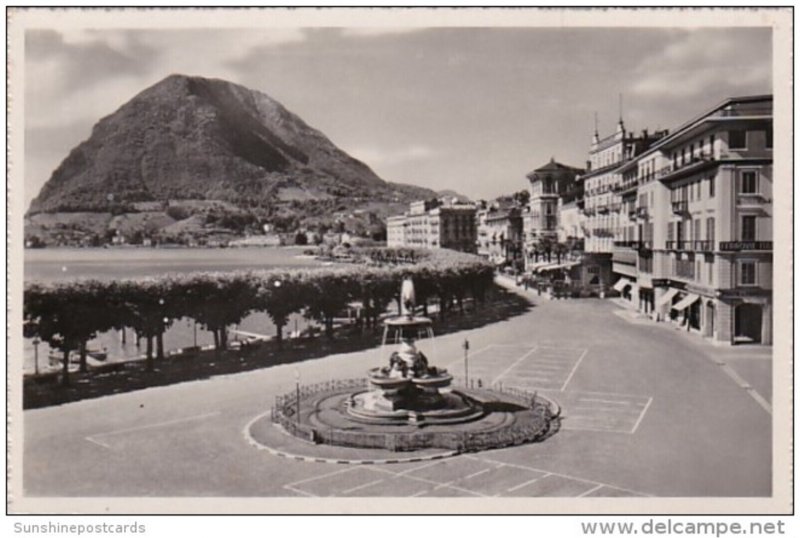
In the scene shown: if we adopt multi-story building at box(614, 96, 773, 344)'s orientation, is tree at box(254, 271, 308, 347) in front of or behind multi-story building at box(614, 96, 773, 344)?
in front

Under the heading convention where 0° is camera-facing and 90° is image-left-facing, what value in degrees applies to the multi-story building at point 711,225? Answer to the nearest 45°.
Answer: approximately 45°

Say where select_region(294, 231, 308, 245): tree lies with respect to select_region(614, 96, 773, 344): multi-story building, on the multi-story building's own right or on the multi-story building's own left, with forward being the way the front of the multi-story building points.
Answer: on the multi-story building's own right

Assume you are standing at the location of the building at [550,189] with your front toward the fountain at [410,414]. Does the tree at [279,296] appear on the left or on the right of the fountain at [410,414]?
right

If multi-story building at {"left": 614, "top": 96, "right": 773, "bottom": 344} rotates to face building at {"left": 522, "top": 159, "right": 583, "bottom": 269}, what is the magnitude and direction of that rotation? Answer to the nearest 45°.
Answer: approximately 90° to its right

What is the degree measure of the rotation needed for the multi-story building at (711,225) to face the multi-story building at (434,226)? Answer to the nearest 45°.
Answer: approximately 90° to its right

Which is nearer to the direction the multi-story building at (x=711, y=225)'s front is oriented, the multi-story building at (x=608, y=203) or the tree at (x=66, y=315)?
the tree

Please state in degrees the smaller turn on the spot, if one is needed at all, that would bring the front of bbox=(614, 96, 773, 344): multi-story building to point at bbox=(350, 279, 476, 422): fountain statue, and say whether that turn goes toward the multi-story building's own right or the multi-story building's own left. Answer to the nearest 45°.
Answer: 0° — it already faces it

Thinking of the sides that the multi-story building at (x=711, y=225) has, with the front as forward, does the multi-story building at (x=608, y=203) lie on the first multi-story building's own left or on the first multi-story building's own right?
on the first multi-story building's own right

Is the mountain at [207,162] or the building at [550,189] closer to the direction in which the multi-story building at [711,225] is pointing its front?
the mountain
